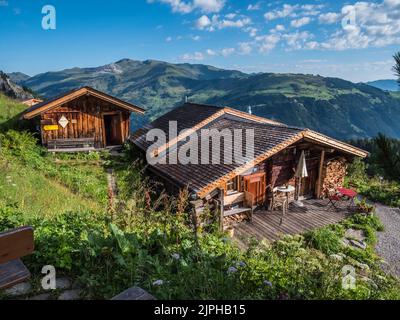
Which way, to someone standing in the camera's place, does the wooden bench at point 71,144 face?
facing the viewer

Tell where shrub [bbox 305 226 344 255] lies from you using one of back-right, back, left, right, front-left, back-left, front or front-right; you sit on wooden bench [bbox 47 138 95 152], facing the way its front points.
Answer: front-left

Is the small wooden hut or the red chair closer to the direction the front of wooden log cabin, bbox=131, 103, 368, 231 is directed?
the red chair

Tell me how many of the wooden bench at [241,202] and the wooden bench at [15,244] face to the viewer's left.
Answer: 0

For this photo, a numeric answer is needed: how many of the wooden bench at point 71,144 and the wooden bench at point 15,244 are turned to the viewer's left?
0

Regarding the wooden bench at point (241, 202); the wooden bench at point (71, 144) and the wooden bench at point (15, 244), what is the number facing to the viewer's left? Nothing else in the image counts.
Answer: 0

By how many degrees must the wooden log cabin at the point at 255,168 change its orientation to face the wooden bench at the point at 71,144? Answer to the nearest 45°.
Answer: approximately 135° to its right

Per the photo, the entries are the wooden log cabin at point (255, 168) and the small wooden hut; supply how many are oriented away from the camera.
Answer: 0

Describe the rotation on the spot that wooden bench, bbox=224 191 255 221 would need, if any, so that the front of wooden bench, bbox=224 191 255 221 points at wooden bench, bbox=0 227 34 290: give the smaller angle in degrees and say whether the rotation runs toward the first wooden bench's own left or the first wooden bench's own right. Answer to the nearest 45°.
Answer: approximately 45° to the first wooden bench's own right

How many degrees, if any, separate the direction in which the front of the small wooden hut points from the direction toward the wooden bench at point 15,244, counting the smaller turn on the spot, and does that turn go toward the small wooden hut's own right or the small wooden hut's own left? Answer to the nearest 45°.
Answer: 0° — it already faces it

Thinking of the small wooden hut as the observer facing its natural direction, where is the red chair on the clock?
The red chair is roughly at 10 o'clock from the small wooden hut.

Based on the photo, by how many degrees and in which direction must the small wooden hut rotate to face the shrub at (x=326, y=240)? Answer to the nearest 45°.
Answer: approximately 45° to its left

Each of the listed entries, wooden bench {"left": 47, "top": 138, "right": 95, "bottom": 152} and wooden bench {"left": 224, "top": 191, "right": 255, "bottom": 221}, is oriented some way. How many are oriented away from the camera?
0

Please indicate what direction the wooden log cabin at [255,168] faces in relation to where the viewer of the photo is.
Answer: facing the viewer and to the right of the viewer

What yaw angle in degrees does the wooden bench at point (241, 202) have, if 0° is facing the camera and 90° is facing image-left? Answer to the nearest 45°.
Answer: approximately 315°

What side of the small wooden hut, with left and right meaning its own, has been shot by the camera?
front

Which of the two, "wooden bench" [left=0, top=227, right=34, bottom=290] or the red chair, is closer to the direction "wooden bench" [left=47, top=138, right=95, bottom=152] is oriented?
the wooden bench
